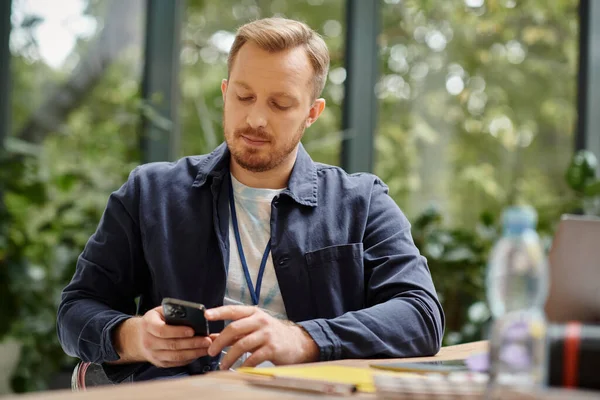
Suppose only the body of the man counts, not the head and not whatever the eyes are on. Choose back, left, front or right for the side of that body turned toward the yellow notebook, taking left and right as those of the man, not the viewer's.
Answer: front

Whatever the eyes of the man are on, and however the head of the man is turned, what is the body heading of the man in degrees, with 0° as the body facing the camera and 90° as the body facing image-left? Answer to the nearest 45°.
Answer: approximately 0°

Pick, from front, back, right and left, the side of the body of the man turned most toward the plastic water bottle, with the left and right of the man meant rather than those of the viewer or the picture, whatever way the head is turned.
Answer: front
